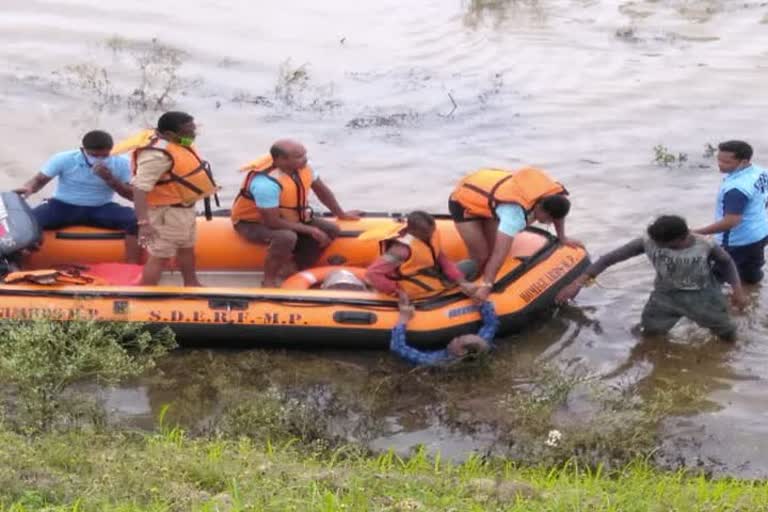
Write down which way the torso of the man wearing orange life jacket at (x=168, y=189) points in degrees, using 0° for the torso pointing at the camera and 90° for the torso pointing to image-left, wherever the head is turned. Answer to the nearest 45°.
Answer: approximately 315°

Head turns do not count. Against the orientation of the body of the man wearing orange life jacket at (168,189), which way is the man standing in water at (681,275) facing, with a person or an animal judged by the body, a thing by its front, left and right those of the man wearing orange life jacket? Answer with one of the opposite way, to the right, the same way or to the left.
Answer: to the right

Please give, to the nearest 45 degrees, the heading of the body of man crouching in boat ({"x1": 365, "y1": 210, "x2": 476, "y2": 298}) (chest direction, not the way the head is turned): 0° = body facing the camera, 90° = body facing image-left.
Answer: approximately 315°

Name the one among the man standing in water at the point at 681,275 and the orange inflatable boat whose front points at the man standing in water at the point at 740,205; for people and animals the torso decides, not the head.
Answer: the orange inflatable boat

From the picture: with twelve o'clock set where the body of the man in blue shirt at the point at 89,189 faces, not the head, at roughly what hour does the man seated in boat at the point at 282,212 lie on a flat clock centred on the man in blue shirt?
The man seated in boat is roughly at 10 o'clock from the man in blue shirt.

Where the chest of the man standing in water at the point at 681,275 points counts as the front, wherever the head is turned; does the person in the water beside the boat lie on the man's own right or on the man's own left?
on the man's own right

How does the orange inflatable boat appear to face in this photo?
to the viewer's right

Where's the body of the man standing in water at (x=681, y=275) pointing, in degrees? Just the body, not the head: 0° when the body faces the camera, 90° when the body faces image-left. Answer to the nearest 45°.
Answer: approximately 0°
